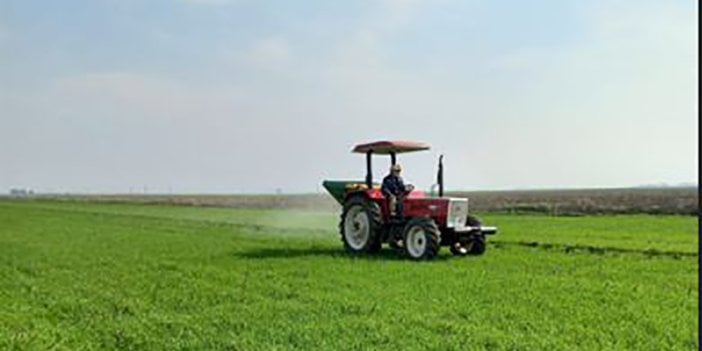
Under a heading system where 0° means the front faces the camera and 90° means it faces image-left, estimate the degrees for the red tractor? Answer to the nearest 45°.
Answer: approximately 315°

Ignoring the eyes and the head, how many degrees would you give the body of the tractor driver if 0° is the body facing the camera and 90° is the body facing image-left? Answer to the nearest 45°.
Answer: approximately 315°
